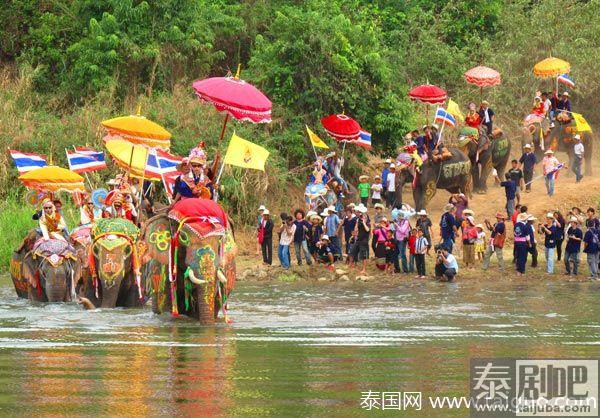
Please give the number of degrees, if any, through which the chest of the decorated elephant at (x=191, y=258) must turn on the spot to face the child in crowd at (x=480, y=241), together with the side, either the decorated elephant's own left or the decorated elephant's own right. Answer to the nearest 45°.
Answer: approximately 90° to the decorated elephant's own left

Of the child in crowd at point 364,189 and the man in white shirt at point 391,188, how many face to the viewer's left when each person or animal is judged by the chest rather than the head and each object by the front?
0

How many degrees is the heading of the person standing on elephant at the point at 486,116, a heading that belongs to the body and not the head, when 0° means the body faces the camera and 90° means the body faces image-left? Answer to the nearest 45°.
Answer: approximately 45°

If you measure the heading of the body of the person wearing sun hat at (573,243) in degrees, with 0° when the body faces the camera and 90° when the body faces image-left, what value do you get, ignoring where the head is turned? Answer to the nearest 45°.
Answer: approximately 45°

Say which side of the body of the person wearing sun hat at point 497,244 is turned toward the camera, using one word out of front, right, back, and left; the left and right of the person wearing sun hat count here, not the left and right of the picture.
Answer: left
